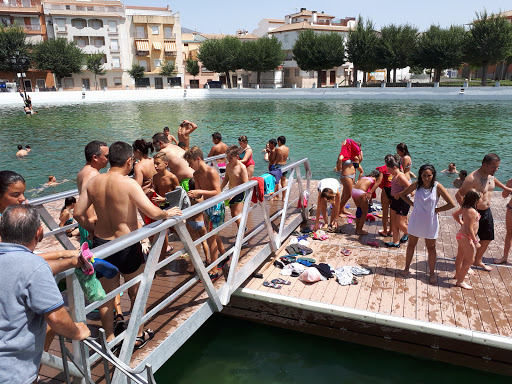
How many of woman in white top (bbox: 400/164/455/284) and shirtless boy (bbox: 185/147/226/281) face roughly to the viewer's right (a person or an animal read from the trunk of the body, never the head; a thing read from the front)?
0

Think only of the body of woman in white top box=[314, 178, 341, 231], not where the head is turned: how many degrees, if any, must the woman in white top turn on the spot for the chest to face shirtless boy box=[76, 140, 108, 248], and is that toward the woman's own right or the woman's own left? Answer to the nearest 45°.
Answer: approximately 45° to the woman's own right

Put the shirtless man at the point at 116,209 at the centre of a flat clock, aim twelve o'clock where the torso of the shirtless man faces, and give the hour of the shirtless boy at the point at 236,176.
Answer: The shirtless boy is roughly at 12 o'clock from the shirtless man.

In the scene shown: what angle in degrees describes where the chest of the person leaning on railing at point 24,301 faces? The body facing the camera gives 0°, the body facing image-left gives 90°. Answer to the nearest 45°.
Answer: approximately 225°

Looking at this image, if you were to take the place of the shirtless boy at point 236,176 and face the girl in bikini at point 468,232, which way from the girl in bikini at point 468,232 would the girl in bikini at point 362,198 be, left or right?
left

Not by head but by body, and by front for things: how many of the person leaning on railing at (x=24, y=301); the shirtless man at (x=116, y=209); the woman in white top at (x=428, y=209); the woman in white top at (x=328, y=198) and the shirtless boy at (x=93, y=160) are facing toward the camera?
2

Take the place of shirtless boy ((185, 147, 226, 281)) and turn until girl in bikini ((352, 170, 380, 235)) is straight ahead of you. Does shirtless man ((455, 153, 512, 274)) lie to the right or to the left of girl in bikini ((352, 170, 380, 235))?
right

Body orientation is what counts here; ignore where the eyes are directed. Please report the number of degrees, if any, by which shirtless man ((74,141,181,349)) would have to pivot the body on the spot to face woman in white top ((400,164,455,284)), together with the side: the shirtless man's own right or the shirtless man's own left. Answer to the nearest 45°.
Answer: approximately 45° to the shirtless man's own right

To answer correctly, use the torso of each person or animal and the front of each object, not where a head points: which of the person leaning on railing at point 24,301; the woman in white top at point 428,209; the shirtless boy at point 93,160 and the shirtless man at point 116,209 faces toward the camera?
the woman in white top

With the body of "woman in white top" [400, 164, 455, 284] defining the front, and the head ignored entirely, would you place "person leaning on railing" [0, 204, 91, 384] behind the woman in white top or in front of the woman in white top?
in front

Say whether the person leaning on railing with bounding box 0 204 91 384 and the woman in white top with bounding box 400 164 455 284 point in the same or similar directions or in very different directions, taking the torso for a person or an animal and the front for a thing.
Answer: very different directions
